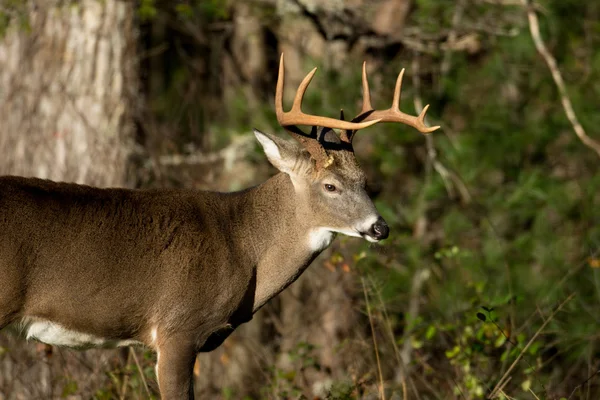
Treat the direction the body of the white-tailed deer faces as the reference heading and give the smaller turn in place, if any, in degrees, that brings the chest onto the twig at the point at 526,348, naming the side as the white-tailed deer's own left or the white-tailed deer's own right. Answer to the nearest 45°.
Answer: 0° — it already faces it

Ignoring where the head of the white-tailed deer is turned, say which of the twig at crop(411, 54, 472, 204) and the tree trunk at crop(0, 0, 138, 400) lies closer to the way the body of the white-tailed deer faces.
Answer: the twig

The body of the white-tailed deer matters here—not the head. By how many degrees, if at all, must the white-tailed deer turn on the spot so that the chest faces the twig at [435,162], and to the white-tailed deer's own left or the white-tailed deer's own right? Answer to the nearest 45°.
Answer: approximately 45° to the white-tailed deer's own left

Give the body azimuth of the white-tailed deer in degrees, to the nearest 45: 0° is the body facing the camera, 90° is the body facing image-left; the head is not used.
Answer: approximately 270°

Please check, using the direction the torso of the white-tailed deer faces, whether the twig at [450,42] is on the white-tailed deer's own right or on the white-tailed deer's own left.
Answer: on the white-tailed deer's own left

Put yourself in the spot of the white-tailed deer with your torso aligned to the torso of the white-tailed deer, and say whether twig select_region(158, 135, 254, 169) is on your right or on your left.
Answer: on your left

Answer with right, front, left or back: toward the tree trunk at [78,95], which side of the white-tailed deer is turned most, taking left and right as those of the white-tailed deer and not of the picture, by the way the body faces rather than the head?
left
